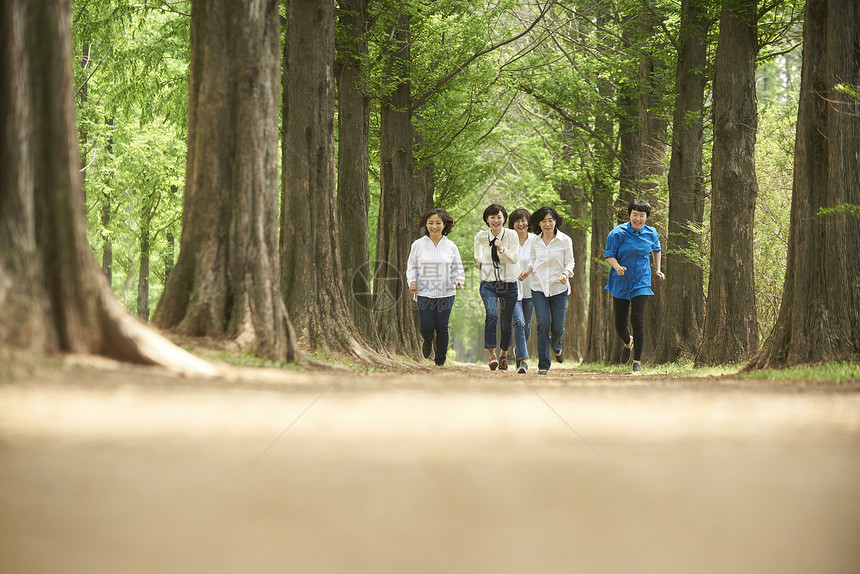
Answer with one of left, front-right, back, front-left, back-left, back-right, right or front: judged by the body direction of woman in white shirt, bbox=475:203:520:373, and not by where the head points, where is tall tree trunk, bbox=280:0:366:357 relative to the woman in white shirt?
back-right

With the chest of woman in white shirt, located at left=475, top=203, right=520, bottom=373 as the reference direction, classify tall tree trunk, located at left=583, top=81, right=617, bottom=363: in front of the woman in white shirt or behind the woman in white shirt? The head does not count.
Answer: behind

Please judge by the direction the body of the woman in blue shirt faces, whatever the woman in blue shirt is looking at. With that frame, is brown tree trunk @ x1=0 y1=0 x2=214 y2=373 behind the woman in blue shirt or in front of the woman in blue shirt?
in front

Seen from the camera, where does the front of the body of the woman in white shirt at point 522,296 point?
toward the camera

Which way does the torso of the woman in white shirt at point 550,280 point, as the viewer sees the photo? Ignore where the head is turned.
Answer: toward the camera

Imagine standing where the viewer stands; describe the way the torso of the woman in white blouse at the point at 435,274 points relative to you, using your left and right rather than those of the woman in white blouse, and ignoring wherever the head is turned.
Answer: facing the viewer

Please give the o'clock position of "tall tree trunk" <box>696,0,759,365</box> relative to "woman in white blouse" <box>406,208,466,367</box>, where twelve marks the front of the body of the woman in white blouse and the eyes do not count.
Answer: The tall tree trunk is roughly at 9 o'clock from the woman in white blouse.

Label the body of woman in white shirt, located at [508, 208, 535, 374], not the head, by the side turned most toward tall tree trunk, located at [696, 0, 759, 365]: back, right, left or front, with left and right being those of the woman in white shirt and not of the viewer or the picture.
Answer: left

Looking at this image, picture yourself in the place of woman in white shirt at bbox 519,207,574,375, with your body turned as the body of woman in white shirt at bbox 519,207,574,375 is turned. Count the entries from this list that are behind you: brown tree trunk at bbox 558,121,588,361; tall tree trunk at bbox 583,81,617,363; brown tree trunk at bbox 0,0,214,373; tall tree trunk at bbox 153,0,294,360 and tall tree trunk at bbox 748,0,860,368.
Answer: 2

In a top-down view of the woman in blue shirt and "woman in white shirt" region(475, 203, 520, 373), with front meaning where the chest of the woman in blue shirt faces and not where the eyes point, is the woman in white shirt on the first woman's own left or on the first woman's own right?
on the first woman's own right

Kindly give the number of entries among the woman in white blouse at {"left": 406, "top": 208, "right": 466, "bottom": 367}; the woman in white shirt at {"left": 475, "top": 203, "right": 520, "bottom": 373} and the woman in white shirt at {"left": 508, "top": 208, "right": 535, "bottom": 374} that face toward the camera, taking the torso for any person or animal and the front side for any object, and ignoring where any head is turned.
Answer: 3

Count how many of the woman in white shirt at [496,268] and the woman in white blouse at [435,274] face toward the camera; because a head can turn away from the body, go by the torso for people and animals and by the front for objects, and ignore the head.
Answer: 2
